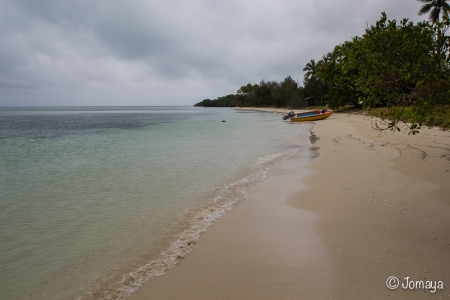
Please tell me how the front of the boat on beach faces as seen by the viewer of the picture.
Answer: facing to the right of the viewer
